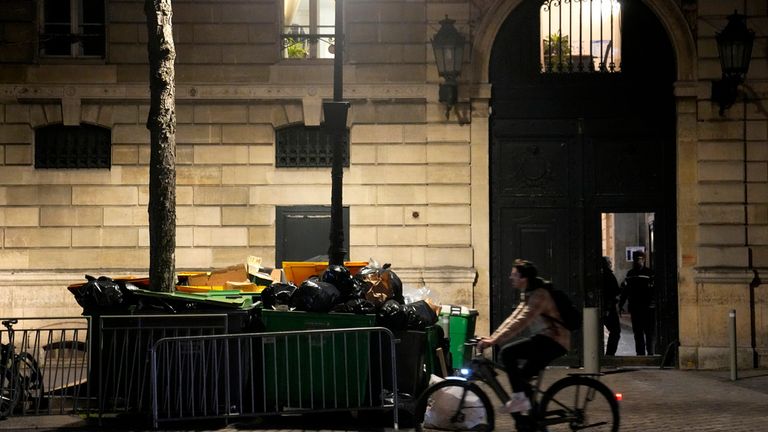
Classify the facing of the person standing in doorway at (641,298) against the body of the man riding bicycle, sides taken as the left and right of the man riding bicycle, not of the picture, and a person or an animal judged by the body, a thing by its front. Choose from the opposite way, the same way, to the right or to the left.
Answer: to the left

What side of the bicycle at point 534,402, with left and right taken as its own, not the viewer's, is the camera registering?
left

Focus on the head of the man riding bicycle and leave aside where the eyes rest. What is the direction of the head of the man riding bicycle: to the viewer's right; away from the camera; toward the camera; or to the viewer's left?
to the viewer's left

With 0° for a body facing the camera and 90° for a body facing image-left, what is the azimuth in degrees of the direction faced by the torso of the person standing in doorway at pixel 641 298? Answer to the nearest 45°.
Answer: approximately 0°

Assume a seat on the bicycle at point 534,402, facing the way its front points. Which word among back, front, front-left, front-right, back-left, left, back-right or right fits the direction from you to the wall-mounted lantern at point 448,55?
right

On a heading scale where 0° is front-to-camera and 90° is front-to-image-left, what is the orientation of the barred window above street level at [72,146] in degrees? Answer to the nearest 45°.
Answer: approximately 0°

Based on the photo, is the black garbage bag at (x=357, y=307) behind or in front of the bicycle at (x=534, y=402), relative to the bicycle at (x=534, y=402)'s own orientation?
in front

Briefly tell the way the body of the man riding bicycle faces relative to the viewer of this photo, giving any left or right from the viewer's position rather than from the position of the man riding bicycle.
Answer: facing to the left of the viewer

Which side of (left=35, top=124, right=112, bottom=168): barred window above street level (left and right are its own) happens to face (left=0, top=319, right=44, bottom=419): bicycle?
front

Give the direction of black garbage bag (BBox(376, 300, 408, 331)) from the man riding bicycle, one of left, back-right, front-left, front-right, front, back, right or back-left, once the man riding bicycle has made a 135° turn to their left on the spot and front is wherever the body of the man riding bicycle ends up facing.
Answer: back

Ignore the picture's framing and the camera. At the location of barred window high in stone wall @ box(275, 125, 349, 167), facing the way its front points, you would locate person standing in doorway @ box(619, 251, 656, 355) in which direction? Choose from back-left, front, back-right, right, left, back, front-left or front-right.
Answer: left
